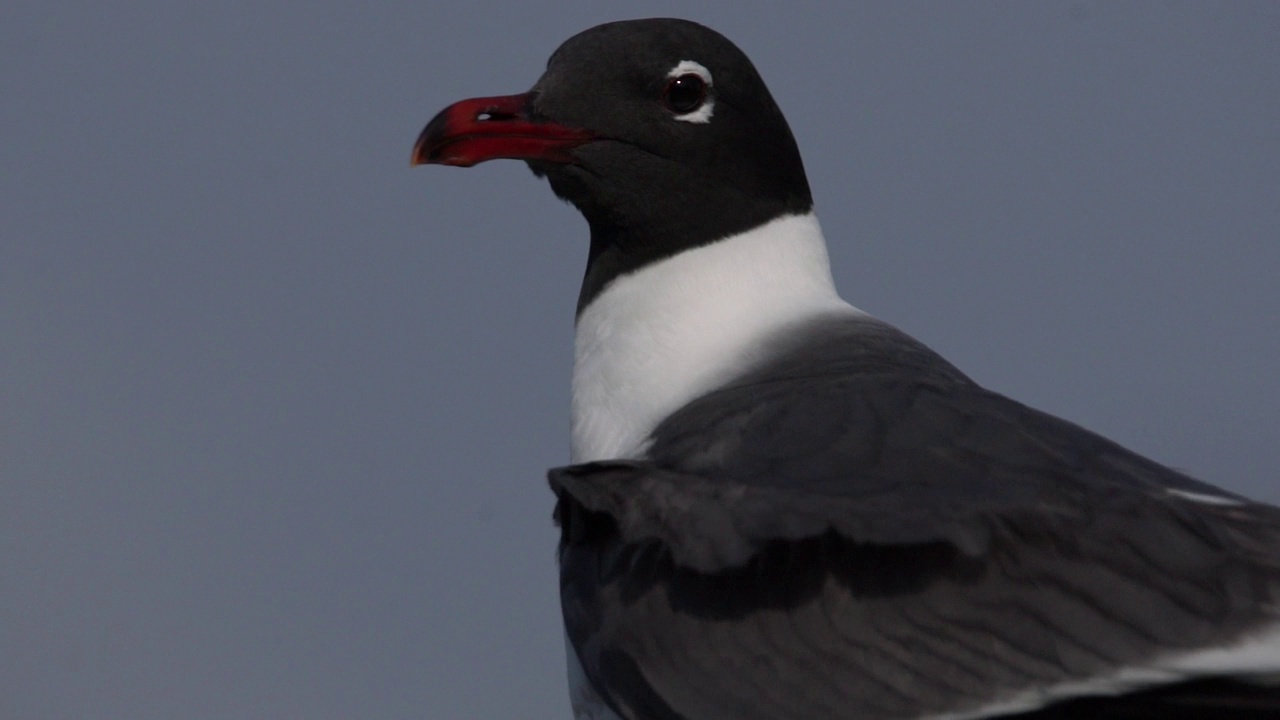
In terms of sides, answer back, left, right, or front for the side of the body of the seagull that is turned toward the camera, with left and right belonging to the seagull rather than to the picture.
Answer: left
